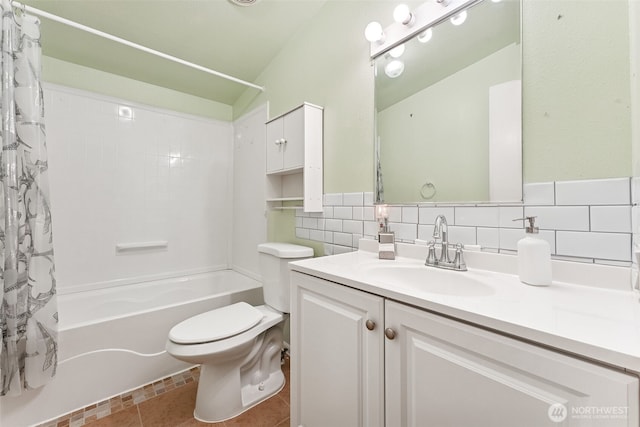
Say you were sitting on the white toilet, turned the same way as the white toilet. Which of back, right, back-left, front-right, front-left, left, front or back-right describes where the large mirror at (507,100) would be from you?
left

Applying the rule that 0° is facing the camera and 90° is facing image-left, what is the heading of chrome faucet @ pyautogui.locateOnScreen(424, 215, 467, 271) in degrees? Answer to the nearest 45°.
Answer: approximately 45°

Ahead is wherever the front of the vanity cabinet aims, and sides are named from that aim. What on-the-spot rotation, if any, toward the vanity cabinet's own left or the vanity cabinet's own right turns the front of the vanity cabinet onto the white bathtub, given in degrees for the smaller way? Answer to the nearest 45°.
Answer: approximately 45° to the vanity cabinet's own right

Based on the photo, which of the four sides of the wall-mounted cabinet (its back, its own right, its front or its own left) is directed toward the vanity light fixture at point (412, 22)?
left

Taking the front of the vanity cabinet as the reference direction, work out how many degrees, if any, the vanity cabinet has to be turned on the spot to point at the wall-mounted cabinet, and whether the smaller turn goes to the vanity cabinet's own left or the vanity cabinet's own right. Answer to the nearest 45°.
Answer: approximately 90° to the vanity cabinet's own right

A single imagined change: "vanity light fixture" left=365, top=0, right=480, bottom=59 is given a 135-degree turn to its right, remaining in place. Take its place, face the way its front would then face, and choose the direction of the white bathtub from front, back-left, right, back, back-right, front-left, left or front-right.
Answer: left

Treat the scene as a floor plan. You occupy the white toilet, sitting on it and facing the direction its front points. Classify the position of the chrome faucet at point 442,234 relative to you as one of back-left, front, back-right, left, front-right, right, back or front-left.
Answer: left
